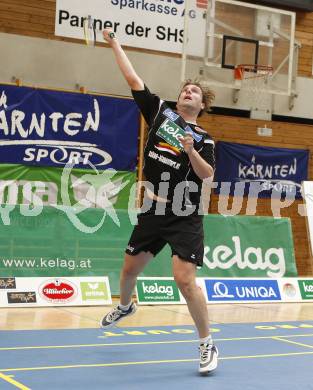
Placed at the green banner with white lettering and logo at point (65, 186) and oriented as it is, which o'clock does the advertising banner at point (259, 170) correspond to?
The advertising banner is roughly at 8 o'clock from the green banner with white lettering and logo.

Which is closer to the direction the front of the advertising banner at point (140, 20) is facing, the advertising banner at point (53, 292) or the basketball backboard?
the advertising banner

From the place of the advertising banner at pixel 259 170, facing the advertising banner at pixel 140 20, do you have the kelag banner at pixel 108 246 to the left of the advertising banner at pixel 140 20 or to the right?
left

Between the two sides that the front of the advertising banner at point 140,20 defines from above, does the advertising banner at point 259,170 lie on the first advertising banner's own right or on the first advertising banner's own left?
on the first advertising banner's own left

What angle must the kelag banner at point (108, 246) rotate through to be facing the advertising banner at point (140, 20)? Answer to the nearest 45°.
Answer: approximately 180°

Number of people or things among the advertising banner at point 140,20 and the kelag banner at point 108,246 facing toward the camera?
2

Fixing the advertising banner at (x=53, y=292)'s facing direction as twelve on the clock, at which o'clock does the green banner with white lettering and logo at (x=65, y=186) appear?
The green banner with white lettering and logo is roughly at 6 o'clock from the advertising banner.

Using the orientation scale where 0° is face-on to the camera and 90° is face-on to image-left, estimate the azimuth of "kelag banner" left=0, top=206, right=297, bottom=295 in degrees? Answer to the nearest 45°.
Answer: approximately 0°

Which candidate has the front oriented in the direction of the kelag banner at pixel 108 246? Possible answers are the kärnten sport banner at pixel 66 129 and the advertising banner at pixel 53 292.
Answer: the kärnten sport banner
